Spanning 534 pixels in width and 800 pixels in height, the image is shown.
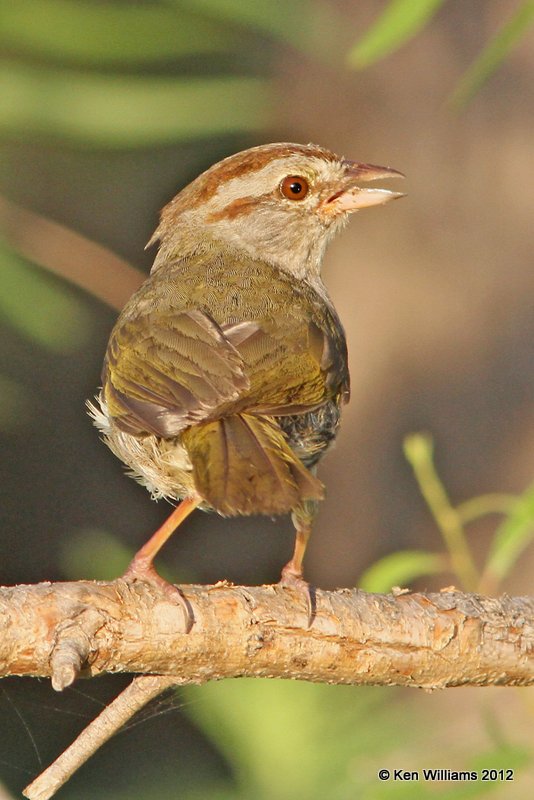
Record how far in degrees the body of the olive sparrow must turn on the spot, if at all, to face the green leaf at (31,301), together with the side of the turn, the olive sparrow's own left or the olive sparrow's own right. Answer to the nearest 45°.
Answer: approximately 45° to the olive sparrow's own left

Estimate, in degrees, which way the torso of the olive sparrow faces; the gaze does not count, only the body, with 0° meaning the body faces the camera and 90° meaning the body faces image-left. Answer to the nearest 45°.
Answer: approximately 180°
